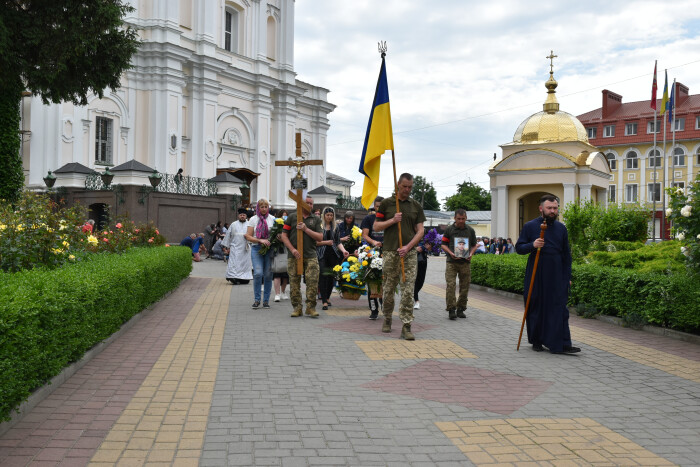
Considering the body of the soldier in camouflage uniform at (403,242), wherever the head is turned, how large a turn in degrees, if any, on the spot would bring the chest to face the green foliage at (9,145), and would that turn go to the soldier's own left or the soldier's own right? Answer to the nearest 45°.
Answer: approximately 135° to the soldier's own right

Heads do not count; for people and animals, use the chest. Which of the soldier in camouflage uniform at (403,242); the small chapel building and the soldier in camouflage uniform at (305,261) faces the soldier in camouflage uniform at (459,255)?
the small chapel building

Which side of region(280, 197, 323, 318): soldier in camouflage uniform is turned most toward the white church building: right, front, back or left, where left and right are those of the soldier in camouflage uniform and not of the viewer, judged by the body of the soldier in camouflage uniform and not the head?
back

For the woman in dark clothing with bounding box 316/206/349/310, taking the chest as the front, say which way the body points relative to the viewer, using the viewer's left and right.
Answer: facing the viewer

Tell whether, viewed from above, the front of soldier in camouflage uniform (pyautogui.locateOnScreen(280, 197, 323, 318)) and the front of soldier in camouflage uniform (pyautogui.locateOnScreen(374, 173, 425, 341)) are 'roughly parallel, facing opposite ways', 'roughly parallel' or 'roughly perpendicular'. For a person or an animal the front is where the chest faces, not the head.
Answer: roughly parallel

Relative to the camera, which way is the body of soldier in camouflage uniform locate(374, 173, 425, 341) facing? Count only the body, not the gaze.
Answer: toward the camera

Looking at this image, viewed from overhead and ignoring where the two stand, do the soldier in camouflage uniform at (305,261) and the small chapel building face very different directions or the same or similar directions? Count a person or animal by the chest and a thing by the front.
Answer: same or similar directions

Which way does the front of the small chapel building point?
toward the camera

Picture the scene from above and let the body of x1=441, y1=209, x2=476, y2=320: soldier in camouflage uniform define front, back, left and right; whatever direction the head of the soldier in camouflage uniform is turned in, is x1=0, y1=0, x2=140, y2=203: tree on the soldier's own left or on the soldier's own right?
on the soldier's own right
